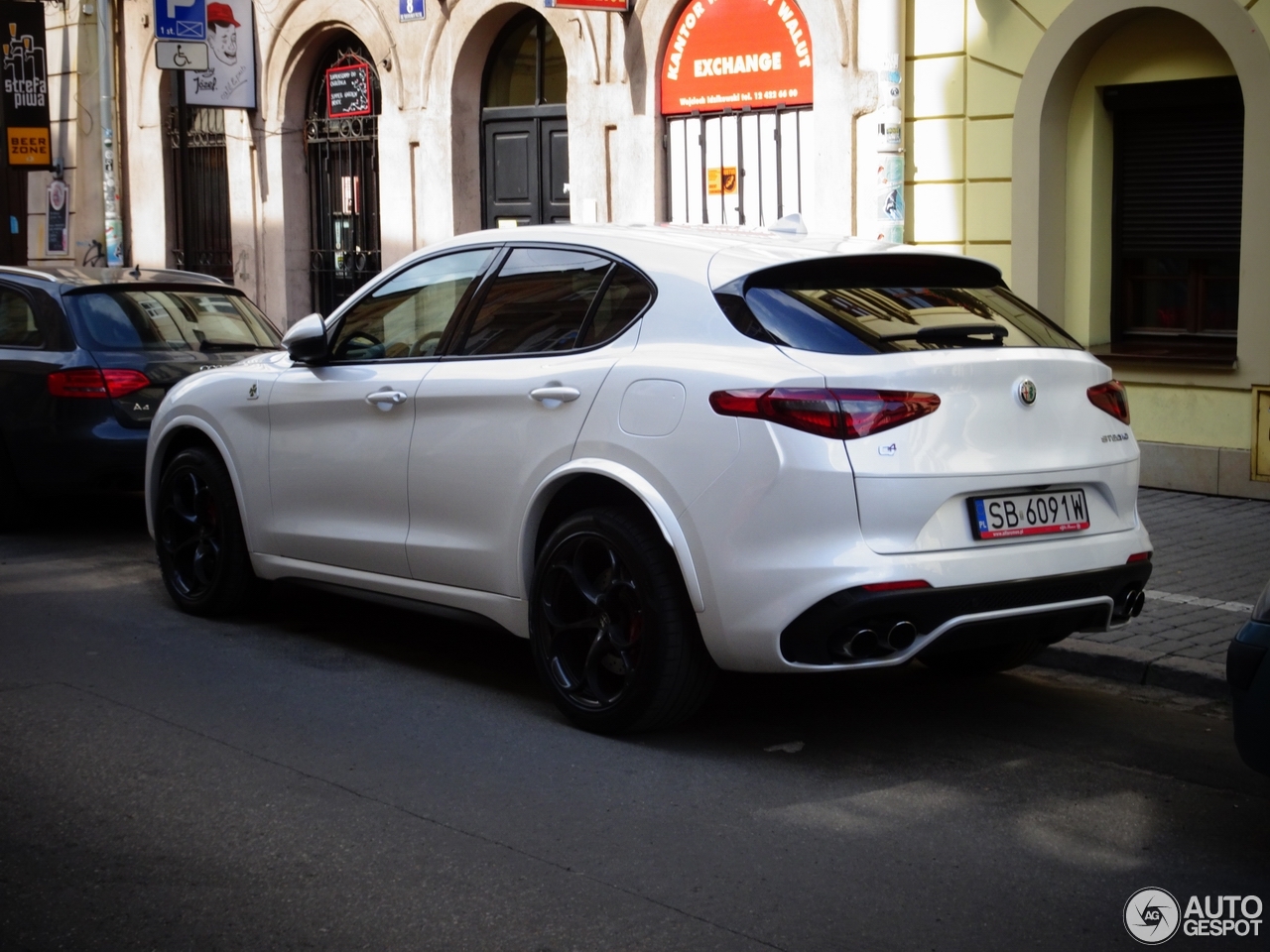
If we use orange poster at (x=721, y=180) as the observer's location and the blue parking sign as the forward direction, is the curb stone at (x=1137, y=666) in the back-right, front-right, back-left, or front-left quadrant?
back-left

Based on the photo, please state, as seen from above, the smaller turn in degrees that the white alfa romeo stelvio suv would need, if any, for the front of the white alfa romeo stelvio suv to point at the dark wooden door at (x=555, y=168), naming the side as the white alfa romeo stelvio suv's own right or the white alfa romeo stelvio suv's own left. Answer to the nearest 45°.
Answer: approximately 45° to the white alfa romeo stelvio suv's own right

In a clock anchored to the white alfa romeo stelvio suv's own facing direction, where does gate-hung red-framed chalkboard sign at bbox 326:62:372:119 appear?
The gate-hung red-framed chalkboard sign is roughly at 1 o'clock from the white alfa romeo stelvio suv.

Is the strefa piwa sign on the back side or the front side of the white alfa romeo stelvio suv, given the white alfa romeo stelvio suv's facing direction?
on the front side

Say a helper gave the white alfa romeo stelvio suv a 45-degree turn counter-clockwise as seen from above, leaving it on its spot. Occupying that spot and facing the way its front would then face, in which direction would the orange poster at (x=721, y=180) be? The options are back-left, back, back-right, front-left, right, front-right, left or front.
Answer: right

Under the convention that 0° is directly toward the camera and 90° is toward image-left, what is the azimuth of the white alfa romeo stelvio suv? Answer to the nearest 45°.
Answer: approximately 135°

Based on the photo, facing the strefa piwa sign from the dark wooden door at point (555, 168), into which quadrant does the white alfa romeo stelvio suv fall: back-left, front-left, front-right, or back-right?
back-left

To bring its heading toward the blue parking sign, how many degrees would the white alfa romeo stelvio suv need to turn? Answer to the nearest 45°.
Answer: approximately 45° to its right

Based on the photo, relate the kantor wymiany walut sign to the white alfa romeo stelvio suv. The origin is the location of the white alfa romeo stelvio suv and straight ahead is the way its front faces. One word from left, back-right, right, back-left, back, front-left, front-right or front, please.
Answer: front-right

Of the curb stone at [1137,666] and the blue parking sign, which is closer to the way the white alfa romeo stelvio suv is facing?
the blue parking sign

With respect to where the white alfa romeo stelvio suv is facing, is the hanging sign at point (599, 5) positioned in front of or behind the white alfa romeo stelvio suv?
in front

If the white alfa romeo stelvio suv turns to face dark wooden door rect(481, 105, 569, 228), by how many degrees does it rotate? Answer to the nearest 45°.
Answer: approximately 45° to its right
